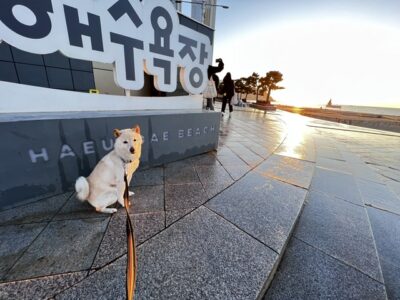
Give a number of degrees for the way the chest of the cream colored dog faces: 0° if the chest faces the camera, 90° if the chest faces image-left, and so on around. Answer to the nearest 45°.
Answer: approximately 270°

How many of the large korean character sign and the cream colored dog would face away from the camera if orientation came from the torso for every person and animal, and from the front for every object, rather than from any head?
0

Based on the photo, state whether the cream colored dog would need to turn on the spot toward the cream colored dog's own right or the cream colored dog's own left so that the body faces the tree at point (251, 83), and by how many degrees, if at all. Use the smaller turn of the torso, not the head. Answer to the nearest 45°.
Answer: approximately 45° to the cream colored dog's own left

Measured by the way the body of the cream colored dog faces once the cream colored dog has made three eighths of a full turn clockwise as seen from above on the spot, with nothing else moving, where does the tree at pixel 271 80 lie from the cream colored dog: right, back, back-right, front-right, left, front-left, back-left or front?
back
